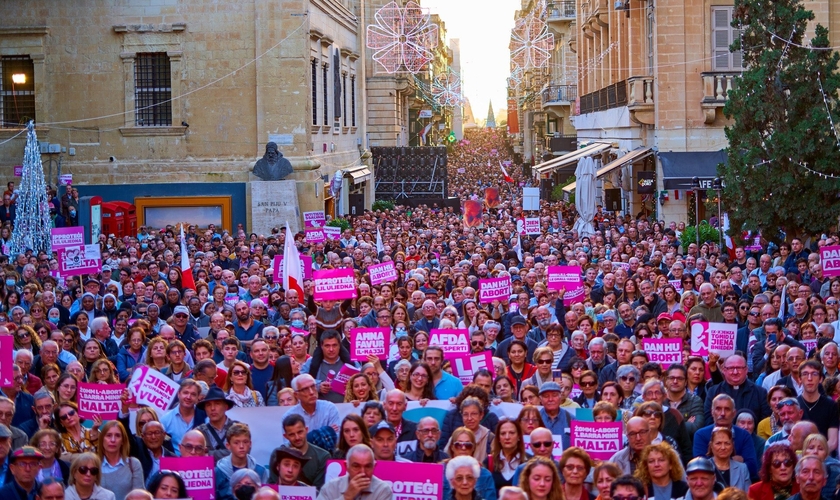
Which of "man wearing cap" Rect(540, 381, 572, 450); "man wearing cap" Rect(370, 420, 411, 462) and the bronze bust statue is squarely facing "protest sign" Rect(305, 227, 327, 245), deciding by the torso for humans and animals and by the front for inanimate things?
the bronze bust statue

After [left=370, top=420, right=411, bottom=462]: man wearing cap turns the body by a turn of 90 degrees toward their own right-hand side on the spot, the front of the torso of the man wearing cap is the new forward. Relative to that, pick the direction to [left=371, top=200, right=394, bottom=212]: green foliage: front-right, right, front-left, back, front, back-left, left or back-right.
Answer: right

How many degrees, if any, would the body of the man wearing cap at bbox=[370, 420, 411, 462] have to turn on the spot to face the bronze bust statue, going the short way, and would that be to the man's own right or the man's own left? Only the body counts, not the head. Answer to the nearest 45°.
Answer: approximately 180°

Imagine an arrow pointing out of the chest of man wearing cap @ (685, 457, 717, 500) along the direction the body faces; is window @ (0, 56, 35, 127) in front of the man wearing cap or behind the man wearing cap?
behind

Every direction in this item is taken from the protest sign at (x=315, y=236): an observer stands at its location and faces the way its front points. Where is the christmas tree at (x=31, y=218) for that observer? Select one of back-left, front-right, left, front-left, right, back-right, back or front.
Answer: right

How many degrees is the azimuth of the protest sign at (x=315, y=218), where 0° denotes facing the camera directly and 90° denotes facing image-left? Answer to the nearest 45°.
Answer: approximately 0°

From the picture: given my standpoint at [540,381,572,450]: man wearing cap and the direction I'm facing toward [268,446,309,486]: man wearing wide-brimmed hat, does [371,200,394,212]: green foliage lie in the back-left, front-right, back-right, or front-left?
back-right

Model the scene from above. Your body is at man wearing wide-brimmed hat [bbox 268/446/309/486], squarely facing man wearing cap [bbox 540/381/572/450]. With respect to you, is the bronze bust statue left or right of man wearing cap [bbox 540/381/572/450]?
left

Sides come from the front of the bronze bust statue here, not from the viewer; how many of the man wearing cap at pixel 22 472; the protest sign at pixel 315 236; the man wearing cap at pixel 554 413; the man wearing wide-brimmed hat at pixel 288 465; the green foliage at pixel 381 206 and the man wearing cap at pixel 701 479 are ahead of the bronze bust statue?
5

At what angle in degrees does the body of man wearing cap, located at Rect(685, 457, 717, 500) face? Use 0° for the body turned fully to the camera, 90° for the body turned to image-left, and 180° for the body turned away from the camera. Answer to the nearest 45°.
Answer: approximately 0°
